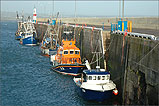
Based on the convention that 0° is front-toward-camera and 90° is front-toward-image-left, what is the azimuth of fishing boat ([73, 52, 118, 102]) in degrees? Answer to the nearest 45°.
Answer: approximately 315°
